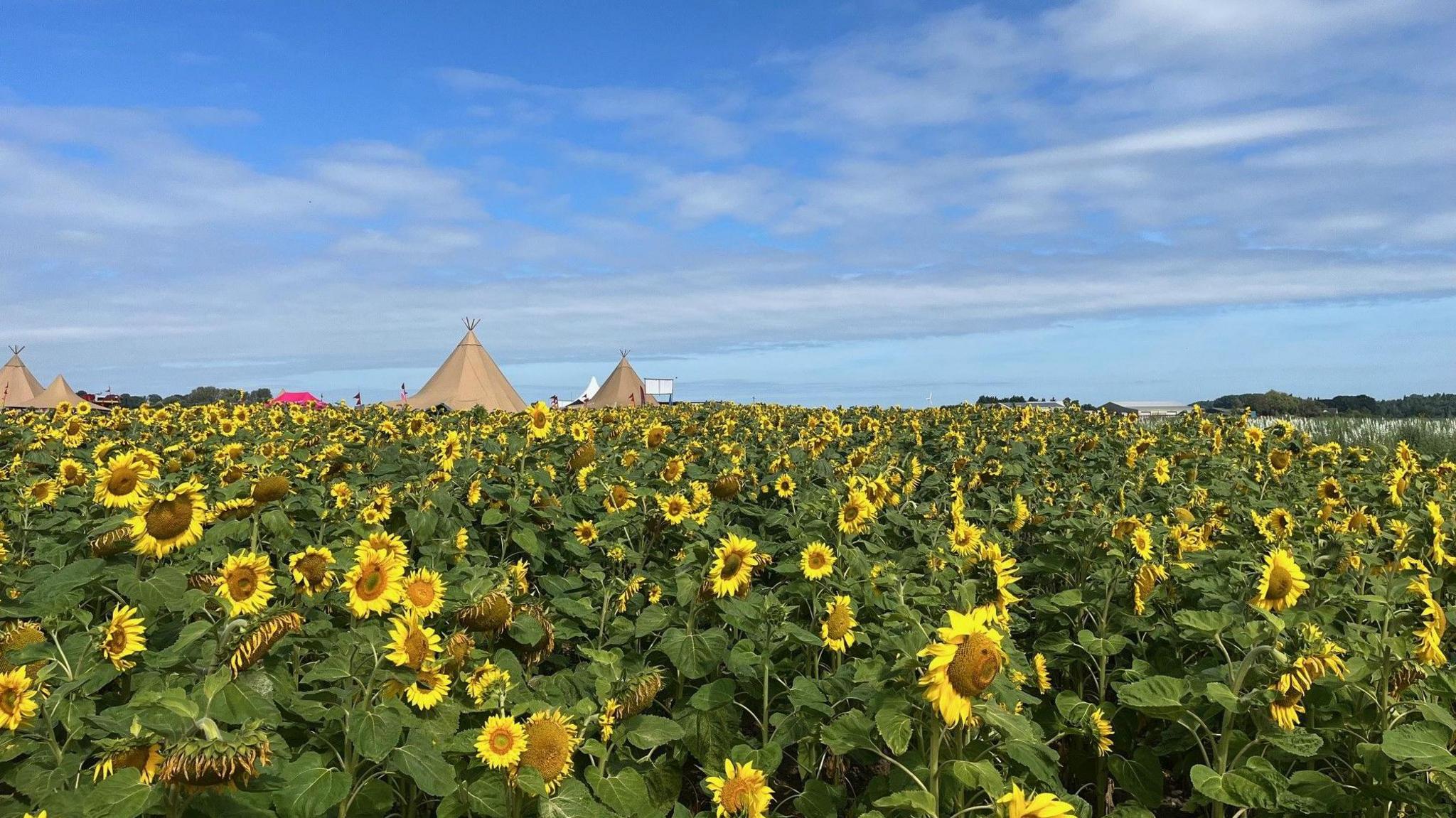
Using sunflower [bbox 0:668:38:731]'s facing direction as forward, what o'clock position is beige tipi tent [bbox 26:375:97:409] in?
The beige tipi tent is roughly at 6 o'clock from the sunflower.

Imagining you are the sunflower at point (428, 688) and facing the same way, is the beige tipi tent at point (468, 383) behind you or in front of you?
behind

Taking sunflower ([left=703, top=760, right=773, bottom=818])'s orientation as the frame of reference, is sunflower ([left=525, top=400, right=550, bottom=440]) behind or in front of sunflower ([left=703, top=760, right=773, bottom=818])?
behind

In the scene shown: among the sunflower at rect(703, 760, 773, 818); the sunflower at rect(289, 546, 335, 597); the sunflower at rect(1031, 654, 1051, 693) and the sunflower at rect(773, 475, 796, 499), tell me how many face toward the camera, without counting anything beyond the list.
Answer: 3

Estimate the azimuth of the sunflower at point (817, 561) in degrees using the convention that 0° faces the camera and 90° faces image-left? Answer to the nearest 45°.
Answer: approximately 0°

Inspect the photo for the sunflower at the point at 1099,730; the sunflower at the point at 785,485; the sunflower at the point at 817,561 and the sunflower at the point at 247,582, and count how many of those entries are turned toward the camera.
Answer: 3

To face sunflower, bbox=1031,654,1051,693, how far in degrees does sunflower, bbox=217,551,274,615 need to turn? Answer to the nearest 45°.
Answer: approximately 90° to its left

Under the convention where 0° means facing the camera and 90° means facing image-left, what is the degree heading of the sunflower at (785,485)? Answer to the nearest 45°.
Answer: approximately 0°

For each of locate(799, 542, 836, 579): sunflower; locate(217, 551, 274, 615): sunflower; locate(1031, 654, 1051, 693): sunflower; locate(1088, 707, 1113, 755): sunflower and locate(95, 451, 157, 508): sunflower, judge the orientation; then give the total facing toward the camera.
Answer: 3
